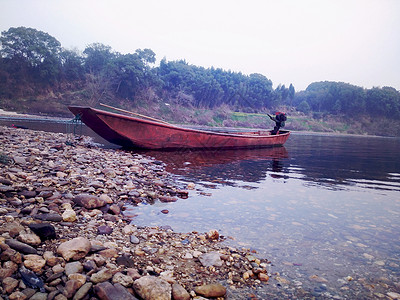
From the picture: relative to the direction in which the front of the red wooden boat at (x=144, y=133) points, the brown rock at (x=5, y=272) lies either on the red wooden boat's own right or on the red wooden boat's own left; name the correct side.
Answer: on the red wooden boat's own left

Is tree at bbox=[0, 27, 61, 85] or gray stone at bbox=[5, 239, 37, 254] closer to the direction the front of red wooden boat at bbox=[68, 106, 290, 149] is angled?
the gray stone

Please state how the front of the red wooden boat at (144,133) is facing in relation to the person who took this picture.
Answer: facing the viewer and to the left of the viewer

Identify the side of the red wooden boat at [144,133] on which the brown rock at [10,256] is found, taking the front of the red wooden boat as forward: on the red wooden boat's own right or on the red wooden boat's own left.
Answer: on the red wooden boat's own left

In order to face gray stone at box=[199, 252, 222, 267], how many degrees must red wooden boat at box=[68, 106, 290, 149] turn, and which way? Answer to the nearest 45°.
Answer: approximately 45° to its left

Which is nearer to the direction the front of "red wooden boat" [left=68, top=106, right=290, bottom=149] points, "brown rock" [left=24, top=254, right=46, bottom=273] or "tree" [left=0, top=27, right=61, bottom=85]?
the brown rock

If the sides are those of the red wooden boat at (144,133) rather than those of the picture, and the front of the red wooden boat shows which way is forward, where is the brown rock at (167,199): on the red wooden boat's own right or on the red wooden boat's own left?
on the red wooden boat's own left

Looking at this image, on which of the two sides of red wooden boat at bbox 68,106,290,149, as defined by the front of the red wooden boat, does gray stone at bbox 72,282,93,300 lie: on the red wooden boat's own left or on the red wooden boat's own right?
on the red wooden boat's own left

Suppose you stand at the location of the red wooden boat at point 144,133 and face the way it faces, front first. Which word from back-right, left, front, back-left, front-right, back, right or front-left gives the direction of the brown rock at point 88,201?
front-left

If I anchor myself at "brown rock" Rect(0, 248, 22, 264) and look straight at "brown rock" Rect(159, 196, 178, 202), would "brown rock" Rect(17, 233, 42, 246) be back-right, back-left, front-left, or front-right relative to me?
front-left

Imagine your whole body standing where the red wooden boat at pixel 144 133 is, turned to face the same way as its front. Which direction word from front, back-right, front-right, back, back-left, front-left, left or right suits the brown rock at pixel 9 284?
front-left

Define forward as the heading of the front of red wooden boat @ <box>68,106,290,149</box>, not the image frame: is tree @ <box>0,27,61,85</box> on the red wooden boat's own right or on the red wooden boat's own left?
on the red wooden boat's own right
